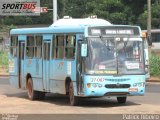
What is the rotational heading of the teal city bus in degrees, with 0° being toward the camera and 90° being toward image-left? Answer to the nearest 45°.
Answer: approximately 315°
